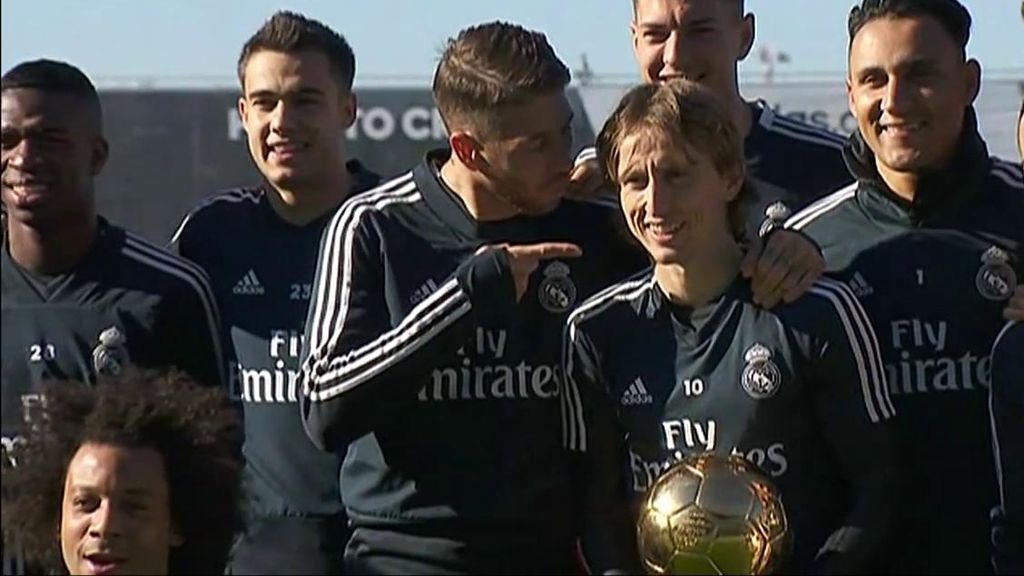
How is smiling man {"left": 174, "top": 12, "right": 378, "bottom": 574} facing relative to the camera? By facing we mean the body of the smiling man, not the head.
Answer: toward the camera

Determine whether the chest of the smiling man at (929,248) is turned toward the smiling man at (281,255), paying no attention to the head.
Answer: no

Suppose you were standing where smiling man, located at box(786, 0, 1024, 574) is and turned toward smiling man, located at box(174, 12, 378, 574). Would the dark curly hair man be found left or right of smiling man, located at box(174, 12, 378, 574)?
left

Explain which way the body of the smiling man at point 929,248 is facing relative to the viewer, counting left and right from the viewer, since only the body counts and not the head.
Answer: facing the viewer

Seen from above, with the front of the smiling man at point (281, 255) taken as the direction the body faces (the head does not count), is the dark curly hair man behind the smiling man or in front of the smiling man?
in front

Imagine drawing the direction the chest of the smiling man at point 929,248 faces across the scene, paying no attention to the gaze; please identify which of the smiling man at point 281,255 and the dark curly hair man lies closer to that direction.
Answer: the dark curly hair man

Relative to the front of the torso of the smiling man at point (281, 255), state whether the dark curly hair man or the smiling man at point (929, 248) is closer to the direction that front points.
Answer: the dark curly hair man

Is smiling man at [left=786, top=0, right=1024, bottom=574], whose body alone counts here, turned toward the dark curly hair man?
no

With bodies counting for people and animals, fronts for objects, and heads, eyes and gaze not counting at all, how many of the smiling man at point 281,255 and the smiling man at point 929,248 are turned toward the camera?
2
